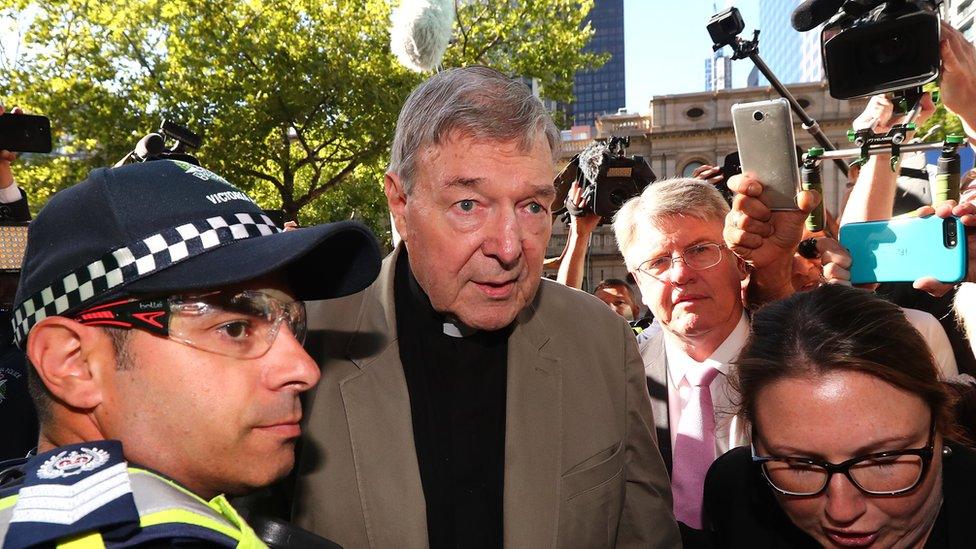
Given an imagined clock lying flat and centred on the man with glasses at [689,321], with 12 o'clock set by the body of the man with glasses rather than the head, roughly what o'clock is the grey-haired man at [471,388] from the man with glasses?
The grey-haired man is roughly at 1 o'clock from the man with glasses.

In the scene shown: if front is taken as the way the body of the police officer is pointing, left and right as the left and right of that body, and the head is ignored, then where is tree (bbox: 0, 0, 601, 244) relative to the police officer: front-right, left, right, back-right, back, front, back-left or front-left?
left

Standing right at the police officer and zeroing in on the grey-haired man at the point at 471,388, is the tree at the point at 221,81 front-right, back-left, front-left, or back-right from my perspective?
front-left

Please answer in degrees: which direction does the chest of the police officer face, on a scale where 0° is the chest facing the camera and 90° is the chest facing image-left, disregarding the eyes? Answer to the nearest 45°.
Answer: approximately 270°

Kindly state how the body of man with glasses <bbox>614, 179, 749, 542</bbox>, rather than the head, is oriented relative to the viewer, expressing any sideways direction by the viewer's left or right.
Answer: facing the viewer

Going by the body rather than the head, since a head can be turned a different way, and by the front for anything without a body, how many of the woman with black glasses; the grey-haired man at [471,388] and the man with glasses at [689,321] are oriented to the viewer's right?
0

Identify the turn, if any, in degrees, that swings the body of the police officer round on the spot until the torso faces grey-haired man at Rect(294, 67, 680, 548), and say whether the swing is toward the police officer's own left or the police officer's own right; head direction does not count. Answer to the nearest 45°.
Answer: approximately 45° to the police officer's own left

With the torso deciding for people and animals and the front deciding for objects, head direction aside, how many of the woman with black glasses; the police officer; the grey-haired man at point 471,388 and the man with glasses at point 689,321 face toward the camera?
3

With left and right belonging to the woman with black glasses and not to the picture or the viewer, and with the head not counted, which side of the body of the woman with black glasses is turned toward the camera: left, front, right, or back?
front

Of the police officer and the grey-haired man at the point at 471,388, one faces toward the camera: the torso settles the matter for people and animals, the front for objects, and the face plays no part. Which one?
the grey-haired man

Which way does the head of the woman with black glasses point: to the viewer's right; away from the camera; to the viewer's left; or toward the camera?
toward the camera

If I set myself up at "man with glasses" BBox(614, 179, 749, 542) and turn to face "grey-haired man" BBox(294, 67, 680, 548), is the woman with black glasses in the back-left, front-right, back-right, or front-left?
front-left

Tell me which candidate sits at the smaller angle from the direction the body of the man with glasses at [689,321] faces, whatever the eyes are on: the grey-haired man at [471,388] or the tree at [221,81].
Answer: the grey-haired man

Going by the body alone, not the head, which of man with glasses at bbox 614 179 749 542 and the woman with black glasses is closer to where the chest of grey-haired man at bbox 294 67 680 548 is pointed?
the woman with black glasses

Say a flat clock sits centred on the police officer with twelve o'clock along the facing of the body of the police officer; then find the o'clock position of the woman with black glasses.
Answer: The woman with black glasses is roughly at 12 o'clock from the police officer.

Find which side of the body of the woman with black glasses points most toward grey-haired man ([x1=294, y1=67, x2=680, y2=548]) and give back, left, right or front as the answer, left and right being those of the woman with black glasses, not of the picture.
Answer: right

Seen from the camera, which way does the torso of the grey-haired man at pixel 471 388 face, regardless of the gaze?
toward the camera

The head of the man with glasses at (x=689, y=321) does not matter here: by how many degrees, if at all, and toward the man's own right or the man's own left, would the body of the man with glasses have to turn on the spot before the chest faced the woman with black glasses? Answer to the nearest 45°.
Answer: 0° — they already face them

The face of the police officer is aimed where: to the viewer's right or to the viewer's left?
to the viewer's right
